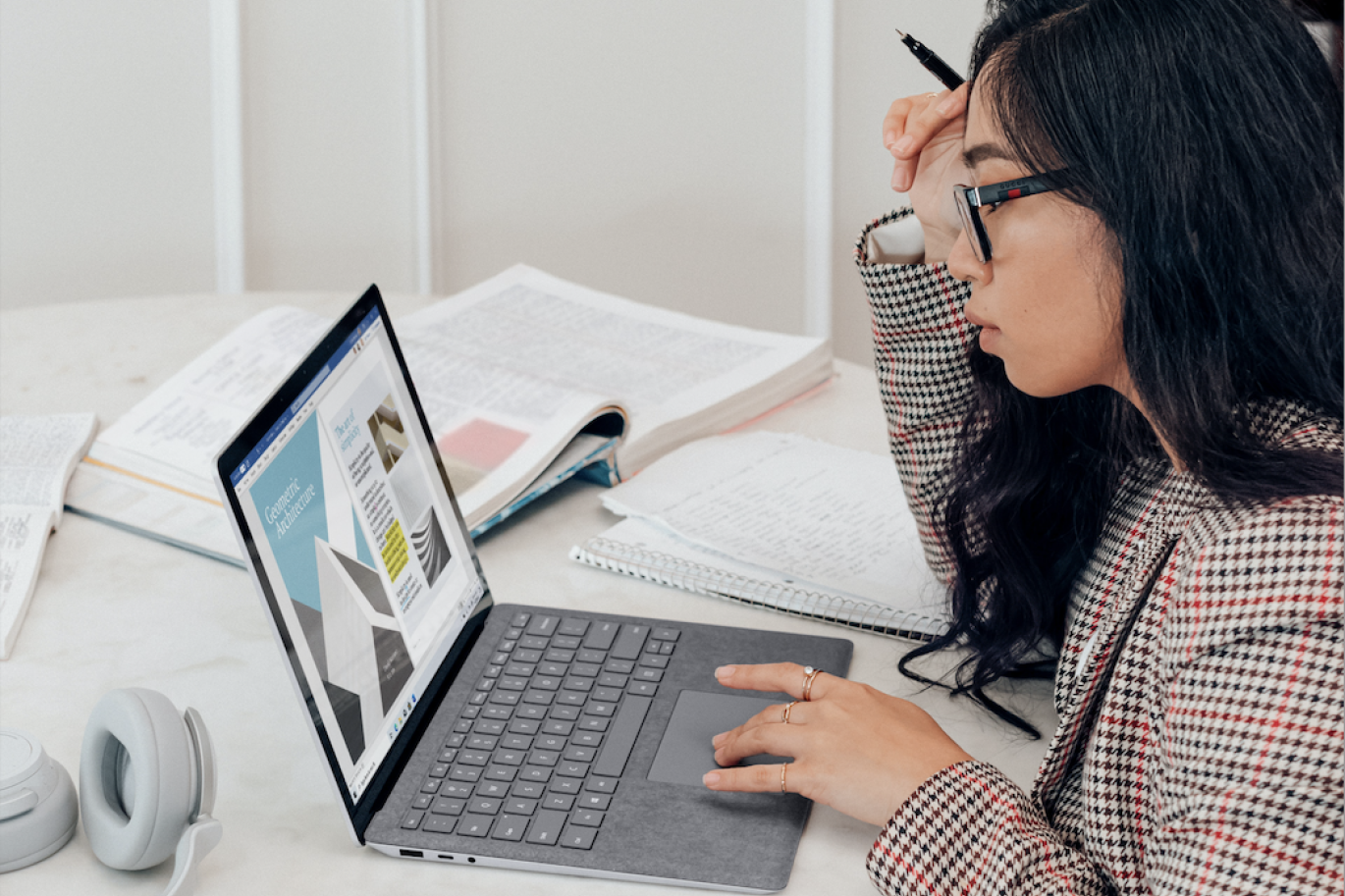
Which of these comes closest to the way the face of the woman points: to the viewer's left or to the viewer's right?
to the viewer's left

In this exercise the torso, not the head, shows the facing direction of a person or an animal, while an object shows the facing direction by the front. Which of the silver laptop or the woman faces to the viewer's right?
the silver laptop

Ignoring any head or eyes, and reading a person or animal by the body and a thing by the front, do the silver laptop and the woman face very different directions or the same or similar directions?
very different directions

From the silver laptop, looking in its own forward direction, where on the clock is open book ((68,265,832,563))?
The open book is roughly at 9 o'clock from the silver laptop.

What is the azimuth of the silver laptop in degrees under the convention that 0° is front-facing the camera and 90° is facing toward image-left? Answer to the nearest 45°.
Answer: approximately 270°

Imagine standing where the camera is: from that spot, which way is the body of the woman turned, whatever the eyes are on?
to the viewer's left
